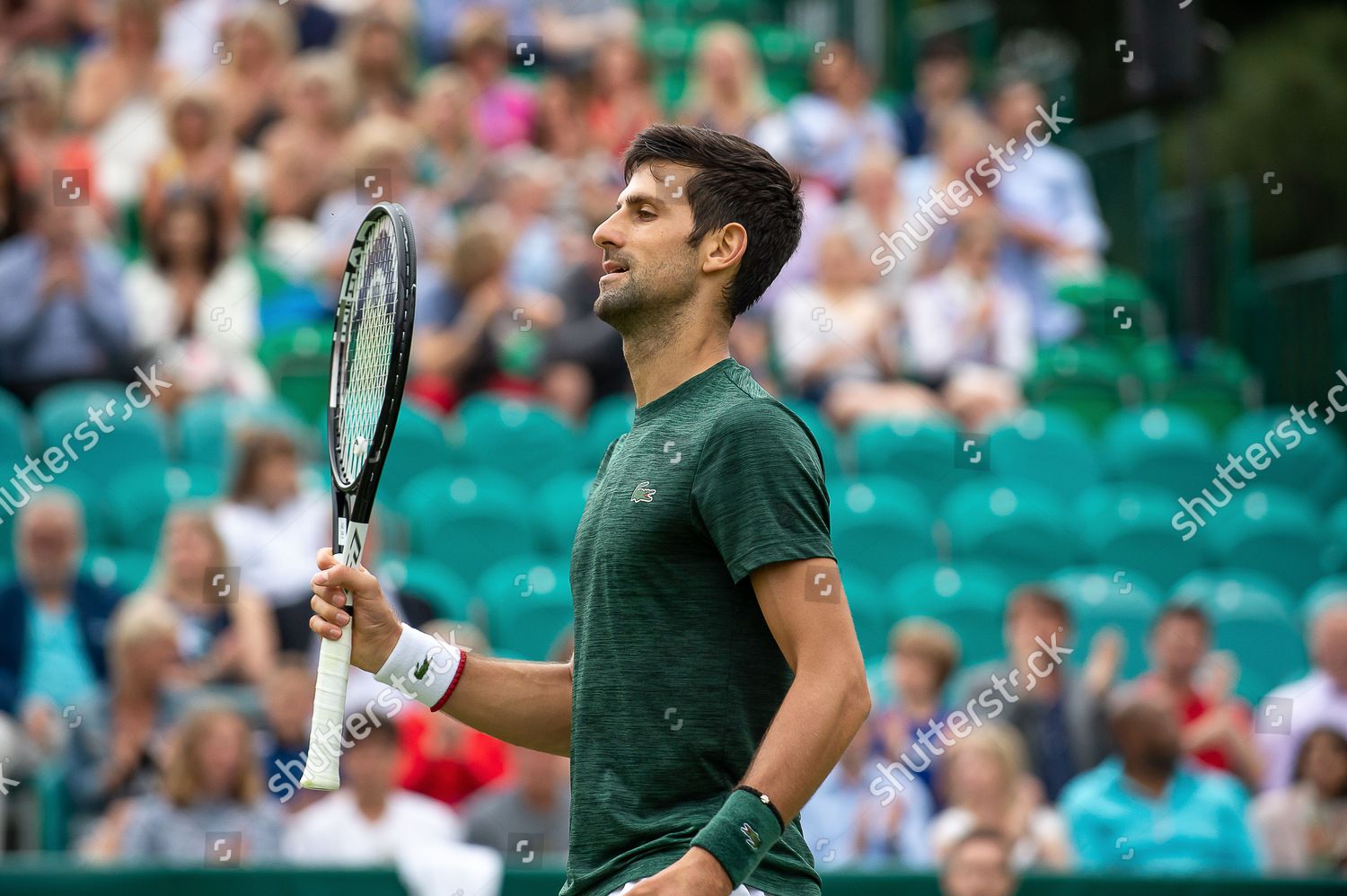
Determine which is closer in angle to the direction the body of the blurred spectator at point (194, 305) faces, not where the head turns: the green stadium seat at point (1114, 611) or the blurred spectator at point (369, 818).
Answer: the blurred spectator

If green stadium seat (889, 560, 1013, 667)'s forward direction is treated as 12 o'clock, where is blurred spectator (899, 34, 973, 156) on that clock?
The blurred spectator is roughly at 6 o'clock from the green stadium seat.

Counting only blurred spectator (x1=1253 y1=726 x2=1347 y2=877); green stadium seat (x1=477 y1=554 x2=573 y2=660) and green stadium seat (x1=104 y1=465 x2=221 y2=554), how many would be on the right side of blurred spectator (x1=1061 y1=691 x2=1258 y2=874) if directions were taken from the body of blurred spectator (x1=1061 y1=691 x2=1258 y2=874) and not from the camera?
2

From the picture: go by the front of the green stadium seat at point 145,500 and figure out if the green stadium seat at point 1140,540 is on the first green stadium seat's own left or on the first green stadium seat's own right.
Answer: on the first green stadium seat's own left

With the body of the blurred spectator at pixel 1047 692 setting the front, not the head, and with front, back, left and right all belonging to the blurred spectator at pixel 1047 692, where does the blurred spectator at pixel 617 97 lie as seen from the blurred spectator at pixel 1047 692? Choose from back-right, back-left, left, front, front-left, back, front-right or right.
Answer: back-right
